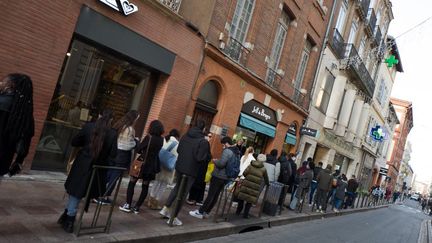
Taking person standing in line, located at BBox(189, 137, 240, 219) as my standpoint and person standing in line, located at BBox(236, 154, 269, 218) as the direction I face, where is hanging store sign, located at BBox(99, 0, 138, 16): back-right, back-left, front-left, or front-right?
back-left

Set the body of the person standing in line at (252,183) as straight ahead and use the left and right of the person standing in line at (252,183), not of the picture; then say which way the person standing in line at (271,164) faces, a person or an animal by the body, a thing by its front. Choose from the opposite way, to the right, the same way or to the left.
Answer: the same way

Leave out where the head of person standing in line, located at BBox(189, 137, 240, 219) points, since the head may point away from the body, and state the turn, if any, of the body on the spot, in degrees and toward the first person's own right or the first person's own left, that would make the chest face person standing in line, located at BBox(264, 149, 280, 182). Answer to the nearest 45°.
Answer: approximately 135° to the first person's own right

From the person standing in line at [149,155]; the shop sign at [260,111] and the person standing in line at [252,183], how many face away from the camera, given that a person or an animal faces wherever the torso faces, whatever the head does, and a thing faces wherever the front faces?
1

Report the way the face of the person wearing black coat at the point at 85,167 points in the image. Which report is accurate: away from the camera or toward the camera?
away from the camera

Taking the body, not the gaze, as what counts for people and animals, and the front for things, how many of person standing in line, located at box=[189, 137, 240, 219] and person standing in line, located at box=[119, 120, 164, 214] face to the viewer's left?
2

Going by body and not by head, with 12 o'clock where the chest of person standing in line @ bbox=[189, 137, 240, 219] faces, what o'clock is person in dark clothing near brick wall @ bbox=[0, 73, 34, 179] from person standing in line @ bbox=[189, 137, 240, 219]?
person in dark clothing near brick wall @ bbox=[0, 73, 34, 179] is roughly at 10 o'clock from person standing in line @ bbox=[189, 137, 240, 219].

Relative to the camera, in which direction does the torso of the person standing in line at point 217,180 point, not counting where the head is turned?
to the viewer's left

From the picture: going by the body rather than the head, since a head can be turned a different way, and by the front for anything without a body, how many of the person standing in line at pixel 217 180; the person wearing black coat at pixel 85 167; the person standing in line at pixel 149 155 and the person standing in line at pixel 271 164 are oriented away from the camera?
3
